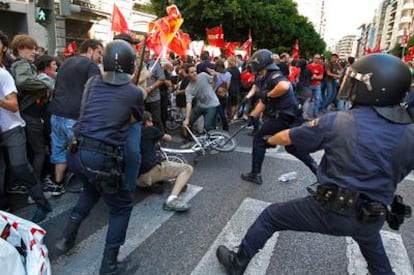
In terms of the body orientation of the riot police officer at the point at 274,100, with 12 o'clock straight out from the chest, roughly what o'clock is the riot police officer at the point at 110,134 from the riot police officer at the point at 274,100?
the riot police officer at the point at 110,134 is roughly at 10 o'clock from the riot police officer at the point at 274,100.

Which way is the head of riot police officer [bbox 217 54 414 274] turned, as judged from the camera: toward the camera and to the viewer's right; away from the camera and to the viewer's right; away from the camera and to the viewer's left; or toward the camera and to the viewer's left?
away from the camera and to the viewer's left

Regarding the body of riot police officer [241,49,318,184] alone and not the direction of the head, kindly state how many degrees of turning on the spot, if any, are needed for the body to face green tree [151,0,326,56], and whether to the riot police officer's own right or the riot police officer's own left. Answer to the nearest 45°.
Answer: approximately 90° to the riot police officer's own right

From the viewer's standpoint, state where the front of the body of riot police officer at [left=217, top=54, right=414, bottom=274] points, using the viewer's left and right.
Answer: facing away from the viewer and to the left of the viewer

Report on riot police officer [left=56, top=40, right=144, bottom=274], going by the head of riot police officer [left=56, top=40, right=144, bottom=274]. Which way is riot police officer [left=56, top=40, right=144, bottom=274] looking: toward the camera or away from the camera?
away from the camera

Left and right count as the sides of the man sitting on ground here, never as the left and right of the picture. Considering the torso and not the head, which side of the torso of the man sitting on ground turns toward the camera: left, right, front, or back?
right

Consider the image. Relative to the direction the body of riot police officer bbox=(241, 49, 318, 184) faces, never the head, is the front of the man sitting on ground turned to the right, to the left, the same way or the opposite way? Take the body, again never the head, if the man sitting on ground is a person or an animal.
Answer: the opposite way

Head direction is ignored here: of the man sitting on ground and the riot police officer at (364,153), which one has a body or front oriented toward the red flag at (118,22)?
the riot police officer

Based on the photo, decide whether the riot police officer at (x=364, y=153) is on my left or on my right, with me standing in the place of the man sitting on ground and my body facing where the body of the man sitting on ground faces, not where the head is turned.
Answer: on my right

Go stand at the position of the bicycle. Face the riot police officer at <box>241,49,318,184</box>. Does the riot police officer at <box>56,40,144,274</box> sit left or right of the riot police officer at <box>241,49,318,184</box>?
right

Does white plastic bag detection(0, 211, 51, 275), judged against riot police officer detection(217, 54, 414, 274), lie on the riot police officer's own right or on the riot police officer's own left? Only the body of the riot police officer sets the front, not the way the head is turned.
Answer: on the riot police officer's own left
